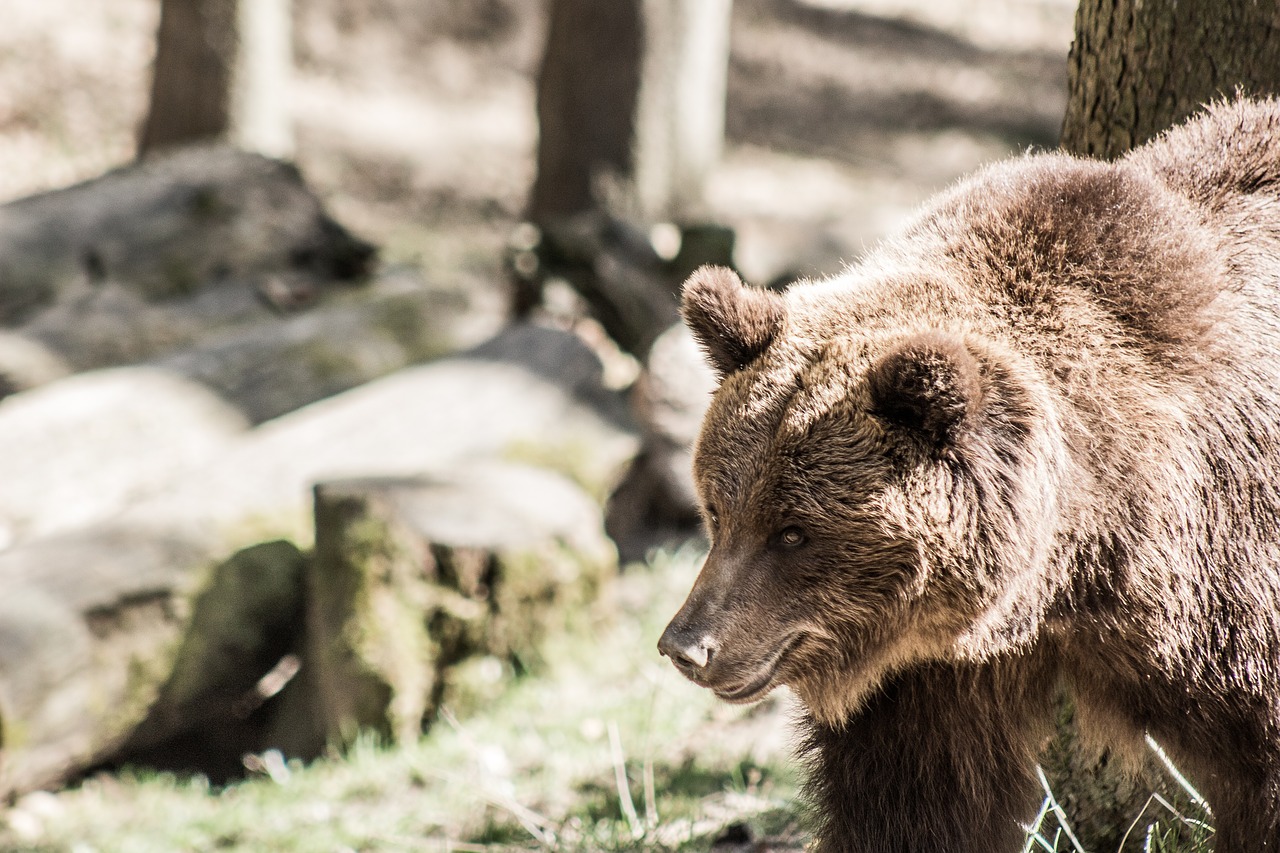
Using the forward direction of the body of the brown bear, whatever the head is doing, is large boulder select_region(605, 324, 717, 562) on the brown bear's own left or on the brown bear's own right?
on the brown bear's own right

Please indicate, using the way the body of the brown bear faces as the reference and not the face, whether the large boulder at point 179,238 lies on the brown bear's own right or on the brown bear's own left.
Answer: on the brown bear's own right

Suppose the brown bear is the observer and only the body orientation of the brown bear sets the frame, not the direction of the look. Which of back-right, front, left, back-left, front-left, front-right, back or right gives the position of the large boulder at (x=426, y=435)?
right

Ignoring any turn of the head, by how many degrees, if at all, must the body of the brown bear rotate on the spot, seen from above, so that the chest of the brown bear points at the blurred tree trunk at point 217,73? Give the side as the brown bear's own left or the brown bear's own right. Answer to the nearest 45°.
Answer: approximately 90° to the brown bear's own right

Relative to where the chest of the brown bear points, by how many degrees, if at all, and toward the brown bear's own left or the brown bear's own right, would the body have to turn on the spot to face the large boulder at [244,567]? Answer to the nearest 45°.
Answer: approximately 90° to the brown bear's own right

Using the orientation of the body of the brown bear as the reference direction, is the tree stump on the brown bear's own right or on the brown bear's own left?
on the brown bear's own right

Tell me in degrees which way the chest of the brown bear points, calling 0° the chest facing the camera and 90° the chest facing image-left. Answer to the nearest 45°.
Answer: approximately 45°

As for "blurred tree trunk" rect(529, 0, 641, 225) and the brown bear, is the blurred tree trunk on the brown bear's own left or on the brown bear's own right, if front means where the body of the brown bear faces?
on the brown bear's own right
